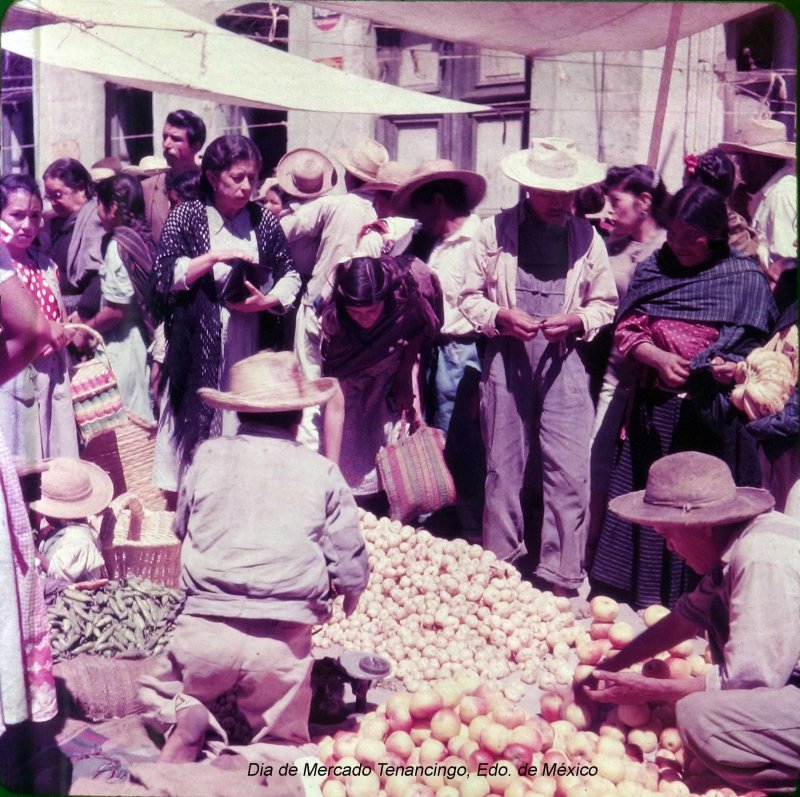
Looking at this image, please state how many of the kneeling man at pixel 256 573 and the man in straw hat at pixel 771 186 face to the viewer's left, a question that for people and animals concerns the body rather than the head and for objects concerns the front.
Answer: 1

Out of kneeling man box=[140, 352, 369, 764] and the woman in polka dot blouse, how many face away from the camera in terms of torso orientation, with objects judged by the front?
1

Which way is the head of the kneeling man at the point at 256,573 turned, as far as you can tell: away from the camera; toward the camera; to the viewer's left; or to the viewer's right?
away from the camera

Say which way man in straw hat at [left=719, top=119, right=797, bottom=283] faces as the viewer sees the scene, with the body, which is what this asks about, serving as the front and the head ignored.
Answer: to the viewer's left

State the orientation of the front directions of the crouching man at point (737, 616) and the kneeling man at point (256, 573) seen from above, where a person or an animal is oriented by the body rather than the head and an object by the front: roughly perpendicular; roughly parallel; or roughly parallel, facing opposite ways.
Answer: roughly perpendicular

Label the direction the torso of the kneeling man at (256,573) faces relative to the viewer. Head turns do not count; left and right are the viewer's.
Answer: facing away from the viewer

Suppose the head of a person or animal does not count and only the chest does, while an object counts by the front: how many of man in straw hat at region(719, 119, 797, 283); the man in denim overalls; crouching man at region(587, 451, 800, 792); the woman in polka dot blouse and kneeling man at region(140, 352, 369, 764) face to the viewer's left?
2

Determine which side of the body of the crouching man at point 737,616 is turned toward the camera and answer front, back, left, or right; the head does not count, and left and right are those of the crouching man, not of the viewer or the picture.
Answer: left

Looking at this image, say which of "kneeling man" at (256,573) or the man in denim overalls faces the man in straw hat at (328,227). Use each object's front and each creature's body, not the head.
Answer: the kneeling man

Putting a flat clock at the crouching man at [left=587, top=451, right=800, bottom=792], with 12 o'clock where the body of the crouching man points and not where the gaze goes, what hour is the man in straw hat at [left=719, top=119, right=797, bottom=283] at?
The man in straw hat is roughly at 3 o'clock from the crouching man.
